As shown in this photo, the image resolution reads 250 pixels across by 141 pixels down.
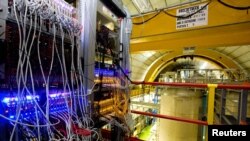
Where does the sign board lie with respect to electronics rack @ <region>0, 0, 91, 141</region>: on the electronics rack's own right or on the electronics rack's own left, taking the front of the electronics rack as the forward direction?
on the electronics rack's own left

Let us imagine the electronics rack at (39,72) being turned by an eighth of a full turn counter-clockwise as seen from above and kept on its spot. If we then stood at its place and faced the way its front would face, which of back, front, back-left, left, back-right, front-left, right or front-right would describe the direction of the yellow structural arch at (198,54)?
front-left

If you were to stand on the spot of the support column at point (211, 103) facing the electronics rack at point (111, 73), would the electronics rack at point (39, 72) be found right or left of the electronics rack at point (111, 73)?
left

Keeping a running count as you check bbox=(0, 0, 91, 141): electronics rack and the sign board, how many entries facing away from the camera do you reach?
0

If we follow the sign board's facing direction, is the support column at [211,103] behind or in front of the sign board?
in front

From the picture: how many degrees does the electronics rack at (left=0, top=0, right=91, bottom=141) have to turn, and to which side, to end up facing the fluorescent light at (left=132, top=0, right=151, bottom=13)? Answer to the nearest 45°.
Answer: approximately 90° to its left

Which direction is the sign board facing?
toward the camera

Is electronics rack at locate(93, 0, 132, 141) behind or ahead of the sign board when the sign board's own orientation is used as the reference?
ahead

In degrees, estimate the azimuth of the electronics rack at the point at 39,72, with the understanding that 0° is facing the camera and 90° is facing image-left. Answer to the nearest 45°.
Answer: approximately 315°
